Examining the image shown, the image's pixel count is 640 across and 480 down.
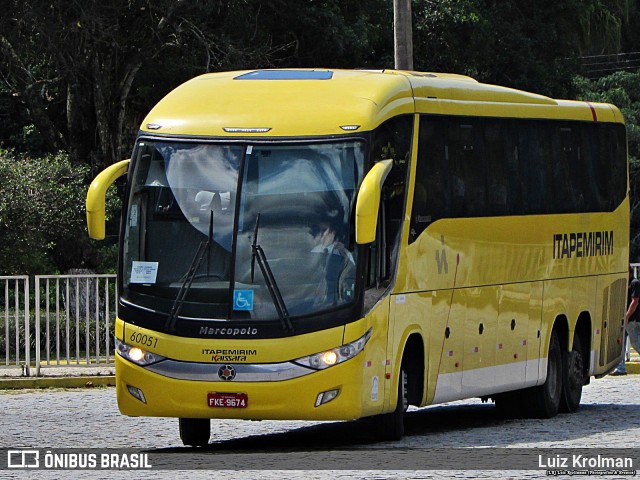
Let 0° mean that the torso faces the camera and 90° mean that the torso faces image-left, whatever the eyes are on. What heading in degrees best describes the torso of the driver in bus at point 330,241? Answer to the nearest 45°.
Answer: approximately 0°

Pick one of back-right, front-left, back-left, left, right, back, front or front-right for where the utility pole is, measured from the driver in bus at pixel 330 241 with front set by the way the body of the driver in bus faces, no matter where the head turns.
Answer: back

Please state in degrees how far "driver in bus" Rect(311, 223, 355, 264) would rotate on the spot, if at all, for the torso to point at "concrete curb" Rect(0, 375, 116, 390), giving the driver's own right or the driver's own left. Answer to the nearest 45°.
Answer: approximately 135° to the driver's own right

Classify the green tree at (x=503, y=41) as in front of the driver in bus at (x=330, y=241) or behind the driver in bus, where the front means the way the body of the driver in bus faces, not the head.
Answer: behind
